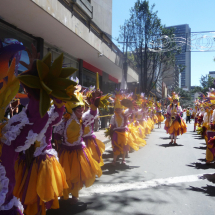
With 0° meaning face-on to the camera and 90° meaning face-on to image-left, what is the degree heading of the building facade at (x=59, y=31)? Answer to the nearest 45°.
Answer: approximately 315°

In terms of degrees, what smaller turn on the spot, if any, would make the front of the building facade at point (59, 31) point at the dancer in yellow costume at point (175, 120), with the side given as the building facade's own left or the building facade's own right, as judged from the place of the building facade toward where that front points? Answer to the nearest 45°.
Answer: approximately 45° to the building facade's own left

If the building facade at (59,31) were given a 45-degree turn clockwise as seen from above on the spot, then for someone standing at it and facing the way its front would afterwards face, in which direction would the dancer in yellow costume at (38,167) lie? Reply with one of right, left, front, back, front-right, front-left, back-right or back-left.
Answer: front

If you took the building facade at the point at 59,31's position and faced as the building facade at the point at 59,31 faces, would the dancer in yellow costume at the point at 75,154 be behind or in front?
in front
